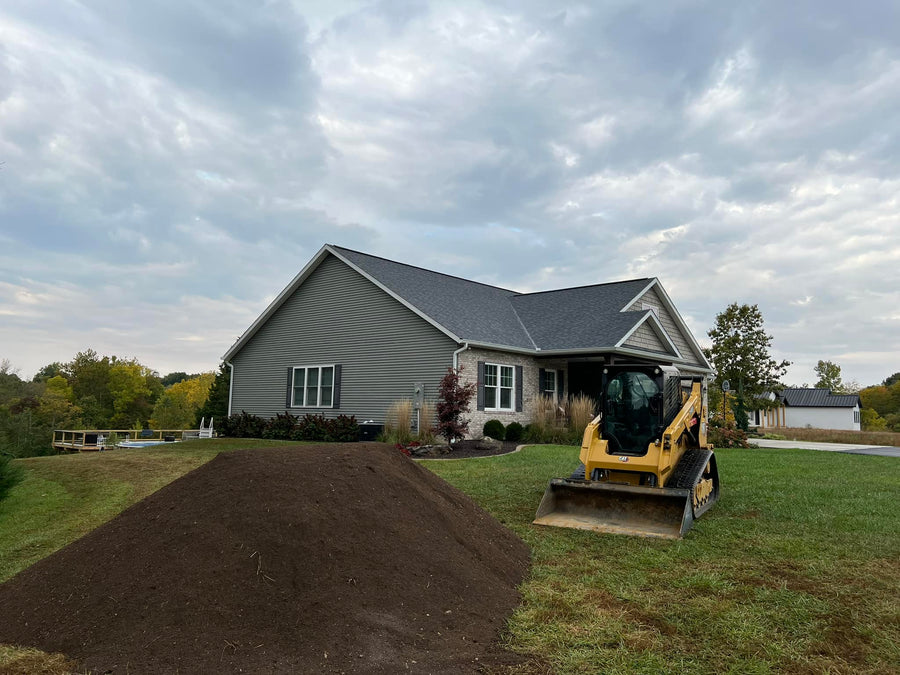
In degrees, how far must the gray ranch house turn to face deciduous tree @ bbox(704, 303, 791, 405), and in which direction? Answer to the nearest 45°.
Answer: approximately 90° to its left

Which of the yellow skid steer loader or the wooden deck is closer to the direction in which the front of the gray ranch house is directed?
the yellow skid steer loader

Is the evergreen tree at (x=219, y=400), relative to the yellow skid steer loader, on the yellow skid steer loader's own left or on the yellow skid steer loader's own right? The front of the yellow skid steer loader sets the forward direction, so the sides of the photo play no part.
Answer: on the yellow skid steer loader's own right

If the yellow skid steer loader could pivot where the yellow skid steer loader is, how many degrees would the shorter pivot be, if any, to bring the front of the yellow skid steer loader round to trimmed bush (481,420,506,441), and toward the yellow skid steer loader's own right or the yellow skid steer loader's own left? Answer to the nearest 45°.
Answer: approximately 135° to the yellow skid steer loader's own right

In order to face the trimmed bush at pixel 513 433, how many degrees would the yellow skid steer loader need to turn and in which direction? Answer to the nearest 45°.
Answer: approximately 135° to its right

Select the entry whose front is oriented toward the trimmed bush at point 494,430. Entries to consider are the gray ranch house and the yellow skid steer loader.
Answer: the gray ranch house

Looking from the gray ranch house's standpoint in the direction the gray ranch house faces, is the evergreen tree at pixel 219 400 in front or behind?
behind

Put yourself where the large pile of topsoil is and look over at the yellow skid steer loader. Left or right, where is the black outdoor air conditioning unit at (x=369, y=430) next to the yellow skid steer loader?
left

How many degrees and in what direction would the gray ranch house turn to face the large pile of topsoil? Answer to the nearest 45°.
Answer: approximately 45° to its right

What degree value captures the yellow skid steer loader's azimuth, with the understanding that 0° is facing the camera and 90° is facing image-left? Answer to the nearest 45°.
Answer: approximately 45°
